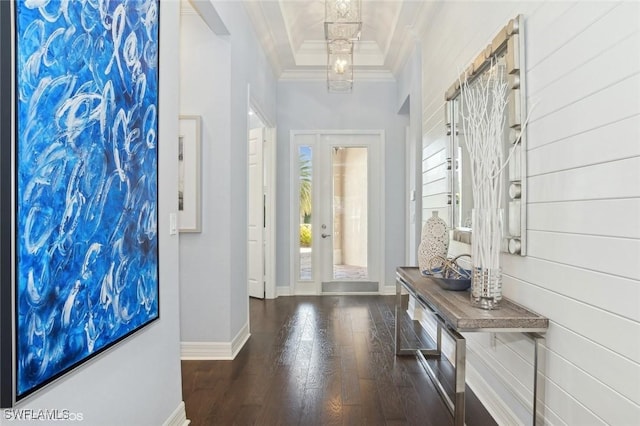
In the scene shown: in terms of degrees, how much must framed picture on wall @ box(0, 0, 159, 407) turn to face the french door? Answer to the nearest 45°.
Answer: approximately 90° to its left

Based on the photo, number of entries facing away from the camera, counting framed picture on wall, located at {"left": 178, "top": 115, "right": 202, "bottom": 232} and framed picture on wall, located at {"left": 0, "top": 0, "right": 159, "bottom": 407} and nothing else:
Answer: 0

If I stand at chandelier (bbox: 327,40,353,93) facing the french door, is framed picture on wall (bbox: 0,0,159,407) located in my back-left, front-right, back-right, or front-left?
back-left

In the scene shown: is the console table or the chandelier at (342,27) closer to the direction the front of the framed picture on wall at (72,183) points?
the console table

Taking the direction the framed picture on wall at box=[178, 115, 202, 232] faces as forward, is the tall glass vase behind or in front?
in front

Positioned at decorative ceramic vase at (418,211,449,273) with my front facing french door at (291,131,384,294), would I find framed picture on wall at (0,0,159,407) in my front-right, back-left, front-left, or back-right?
back-left

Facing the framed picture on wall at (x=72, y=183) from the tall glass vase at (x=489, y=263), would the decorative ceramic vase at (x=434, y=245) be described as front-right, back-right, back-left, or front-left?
back-right

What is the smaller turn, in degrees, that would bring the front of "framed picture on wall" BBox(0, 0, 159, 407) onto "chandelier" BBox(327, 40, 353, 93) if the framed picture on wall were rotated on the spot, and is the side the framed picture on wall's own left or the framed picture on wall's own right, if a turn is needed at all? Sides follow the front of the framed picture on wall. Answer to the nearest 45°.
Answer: approximately 90° to the framed picture on wall's own left

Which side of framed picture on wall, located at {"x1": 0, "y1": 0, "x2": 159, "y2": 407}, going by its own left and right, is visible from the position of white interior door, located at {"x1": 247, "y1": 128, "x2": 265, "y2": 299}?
left

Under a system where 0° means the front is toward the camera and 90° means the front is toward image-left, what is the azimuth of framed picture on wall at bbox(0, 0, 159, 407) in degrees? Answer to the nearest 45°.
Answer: approximately 315°

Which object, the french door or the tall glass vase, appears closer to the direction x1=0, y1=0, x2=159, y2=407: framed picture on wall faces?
the tall glass vase

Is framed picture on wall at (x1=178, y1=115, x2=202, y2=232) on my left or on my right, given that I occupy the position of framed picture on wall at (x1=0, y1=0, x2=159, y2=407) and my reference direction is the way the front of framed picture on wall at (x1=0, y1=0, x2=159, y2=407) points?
on my left

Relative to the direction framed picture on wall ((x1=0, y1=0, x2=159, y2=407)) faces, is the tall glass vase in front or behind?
in front
